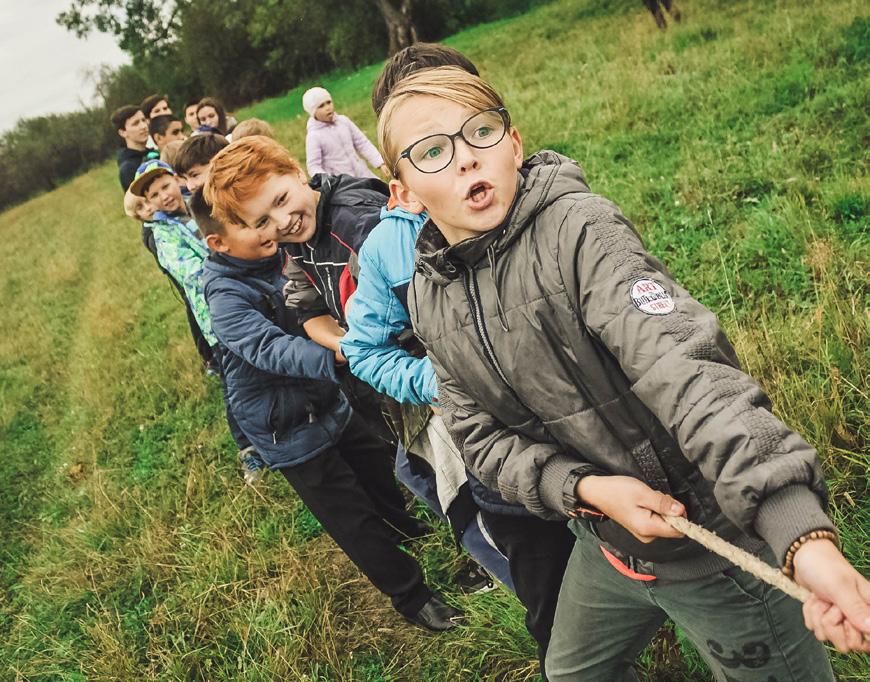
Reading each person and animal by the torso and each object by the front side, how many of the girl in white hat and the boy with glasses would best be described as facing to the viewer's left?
0

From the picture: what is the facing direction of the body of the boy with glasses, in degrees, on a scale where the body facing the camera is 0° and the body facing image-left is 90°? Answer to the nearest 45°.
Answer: approximately 0°

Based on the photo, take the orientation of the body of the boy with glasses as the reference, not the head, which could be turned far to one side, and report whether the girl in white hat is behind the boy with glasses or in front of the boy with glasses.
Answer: behind

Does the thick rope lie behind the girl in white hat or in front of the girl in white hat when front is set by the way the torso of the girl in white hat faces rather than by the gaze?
in front

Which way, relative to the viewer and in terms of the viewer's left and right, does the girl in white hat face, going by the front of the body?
facing the viewer and to the right of the viewer
